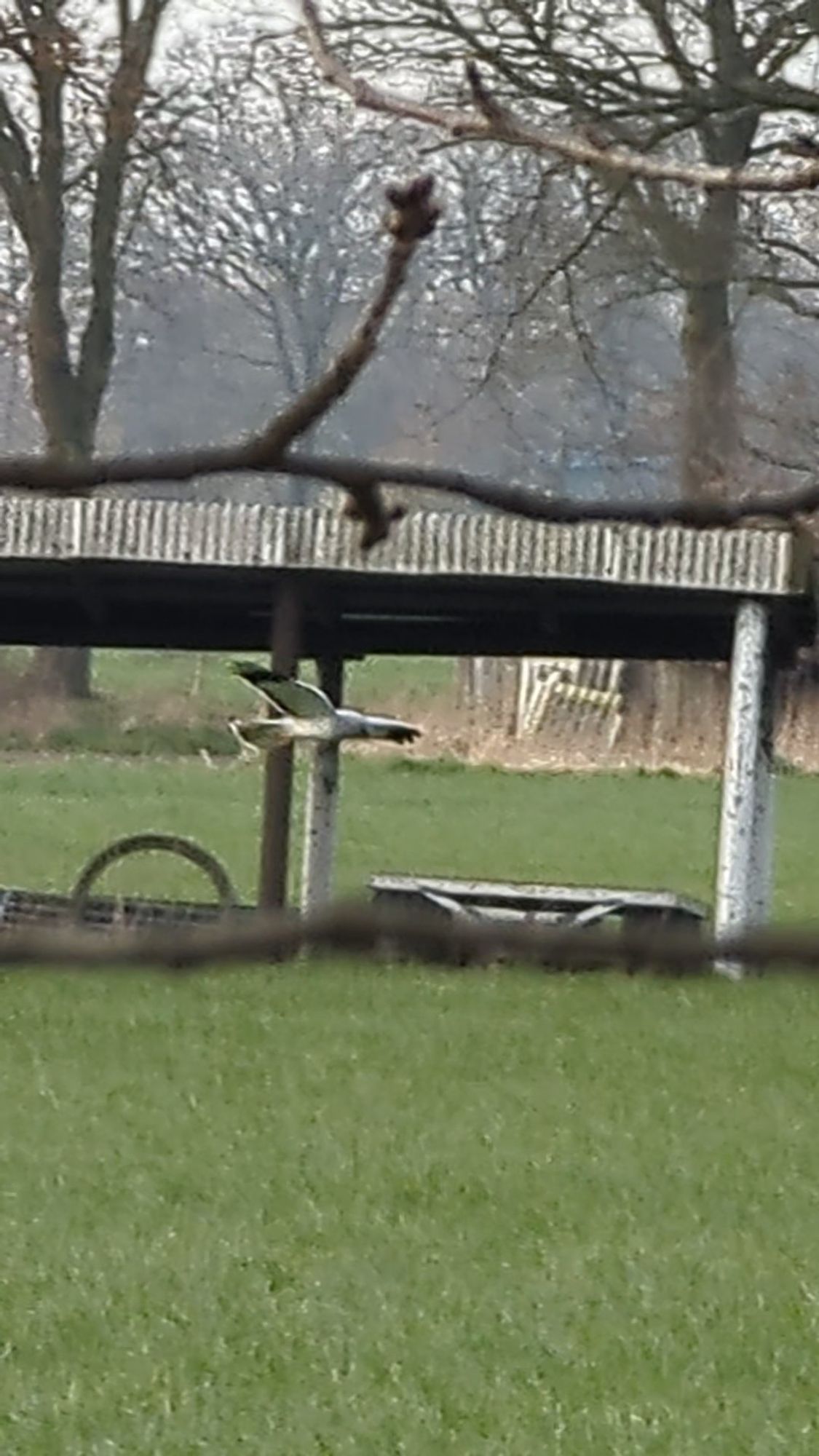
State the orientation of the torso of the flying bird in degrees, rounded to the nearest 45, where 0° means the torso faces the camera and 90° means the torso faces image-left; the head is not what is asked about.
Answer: approximately 270°

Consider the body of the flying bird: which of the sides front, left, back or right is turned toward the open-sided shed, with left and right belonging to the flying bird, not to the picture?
left

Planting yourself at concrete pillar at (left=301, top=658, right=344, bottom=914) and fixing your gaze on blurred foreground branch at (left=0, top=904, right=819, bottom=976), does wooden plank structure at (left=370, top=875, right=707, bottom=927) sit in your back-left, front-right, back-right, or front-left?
front-left

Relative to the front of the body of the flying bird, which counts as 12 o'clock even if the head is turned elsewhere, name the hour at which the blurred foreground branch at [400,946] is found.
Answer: The blurred foreground branch is roughly at 3 o'clock from the flying bird.

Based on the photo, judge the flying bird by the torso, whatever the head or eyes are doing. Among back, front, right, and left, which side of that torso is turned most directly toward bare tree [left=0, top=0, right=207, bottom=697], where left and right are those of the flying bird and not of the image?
left

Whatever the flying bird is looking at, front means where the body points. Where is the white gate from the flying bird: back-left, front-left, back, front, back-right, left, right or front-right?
left

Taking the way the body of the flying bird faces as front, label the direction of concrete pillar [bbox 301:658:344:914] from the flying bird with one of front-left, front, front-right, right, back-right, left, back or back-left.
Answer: left
